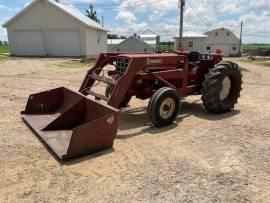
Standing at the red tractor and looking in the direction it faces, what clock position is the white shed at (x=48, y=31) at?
The white shed is roughly at 4 o'clock from the red tractor.

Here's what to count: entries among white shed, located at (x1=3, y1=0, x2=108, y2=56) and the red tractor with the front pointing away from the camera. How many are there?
0

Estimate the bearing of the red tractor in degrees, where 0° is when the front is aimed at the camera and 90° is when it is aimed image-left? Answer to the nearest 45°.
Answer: approximately 45°

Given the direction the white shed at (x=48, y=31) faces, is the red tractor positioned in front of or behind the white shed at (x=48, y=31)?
in front
